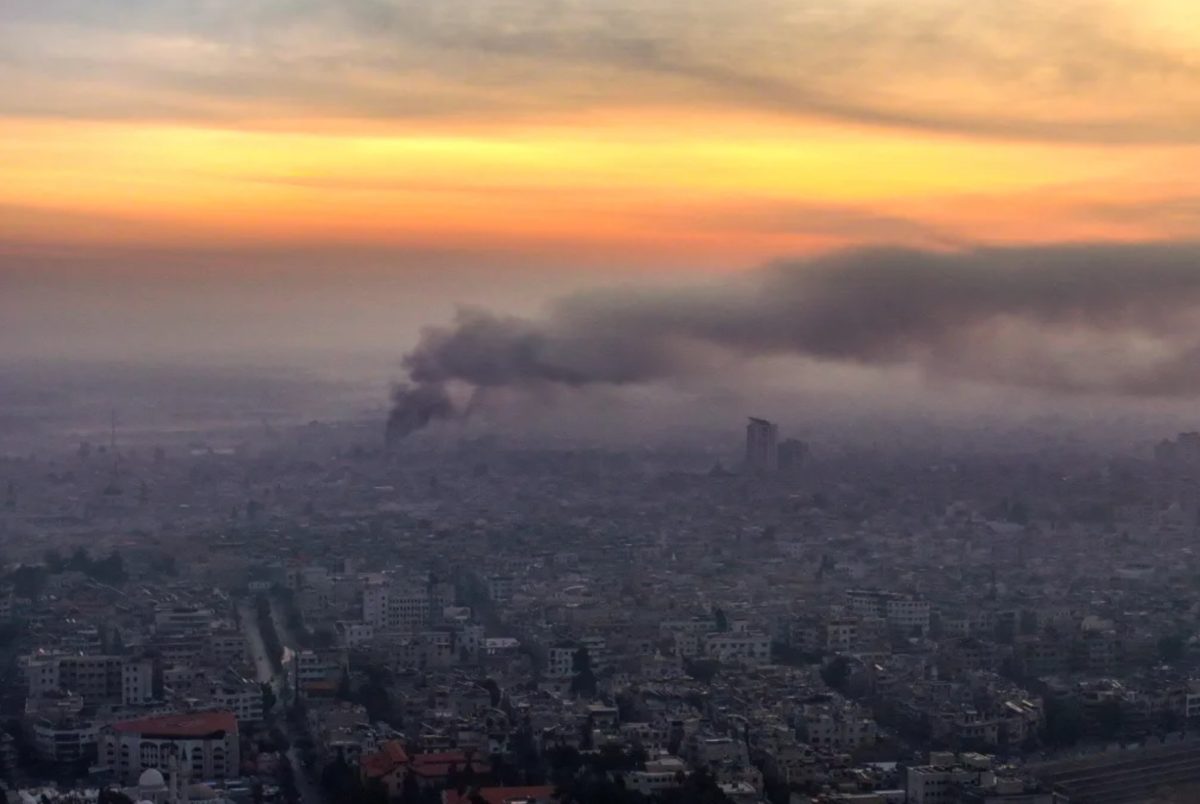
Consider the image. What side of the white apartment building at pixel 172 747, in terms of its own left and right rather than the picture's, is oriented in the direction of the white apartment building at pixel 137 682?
back

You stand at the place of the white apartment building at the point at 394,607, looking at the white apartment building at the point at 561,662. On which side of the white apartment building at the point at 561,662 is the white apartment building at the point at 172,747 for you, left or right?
right

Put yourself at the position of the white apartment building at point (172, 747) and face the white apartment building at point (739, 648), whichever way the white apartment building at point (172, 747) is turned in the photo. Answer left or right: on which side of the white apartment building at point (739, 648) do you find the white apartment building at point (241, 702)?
left

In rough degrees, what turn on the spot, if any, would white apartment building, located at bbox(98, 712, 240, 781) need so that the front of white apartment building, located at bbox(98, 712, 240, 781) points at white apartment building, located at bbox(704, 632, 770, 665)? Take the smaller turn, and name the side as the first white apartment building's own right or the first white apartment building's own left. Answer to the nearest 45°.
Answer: approximately 135° to the first white apartment building's own left

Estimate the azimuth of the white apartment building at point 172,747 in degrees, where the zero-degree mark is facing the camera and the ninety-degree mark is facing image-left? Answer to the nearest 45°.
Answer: approximately 0°

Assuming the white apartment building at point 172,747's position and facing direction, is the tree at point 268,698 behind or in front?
behind

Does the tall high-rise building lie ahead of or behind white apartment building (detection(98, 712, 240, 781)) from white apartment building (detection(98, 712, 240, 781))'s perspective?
behind
